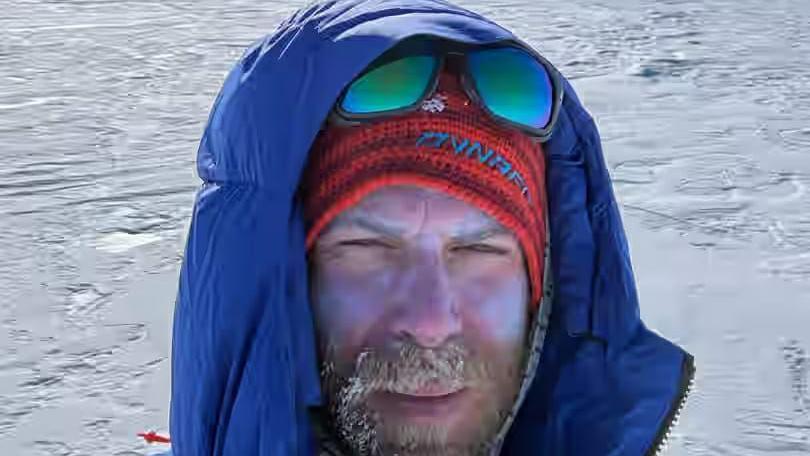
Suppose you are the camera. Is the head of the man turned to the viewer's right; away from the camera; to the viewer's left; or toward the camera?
toward the camera

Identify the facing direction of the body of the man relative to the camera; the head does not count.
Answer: toward the camera
